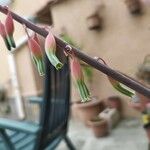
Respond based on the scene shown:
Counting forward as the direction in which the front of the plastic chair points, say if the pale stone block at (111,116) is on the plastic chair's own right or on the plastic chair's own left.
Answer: on the plastic chair's own right

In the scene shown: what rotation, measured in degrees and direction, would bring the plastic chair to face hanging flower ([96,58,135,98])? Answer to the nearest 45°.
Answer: approximately 135° to its left

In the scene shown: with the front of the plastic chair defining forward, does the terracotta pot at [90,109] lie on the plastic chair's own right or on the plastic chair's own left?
on the plastic chair's own right

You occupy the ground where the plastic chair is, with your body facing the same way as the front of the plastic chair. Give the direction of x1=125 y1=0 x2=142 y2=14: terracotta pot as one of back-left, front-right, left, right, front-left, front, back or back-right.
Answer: right

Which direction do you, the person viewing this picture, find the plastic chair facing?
facing away from the viewer and to the left of the viewer

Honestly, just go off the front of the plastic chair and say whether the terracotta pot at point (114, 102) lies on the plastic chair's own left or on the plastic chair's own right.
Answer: on the plastic chair's own right
